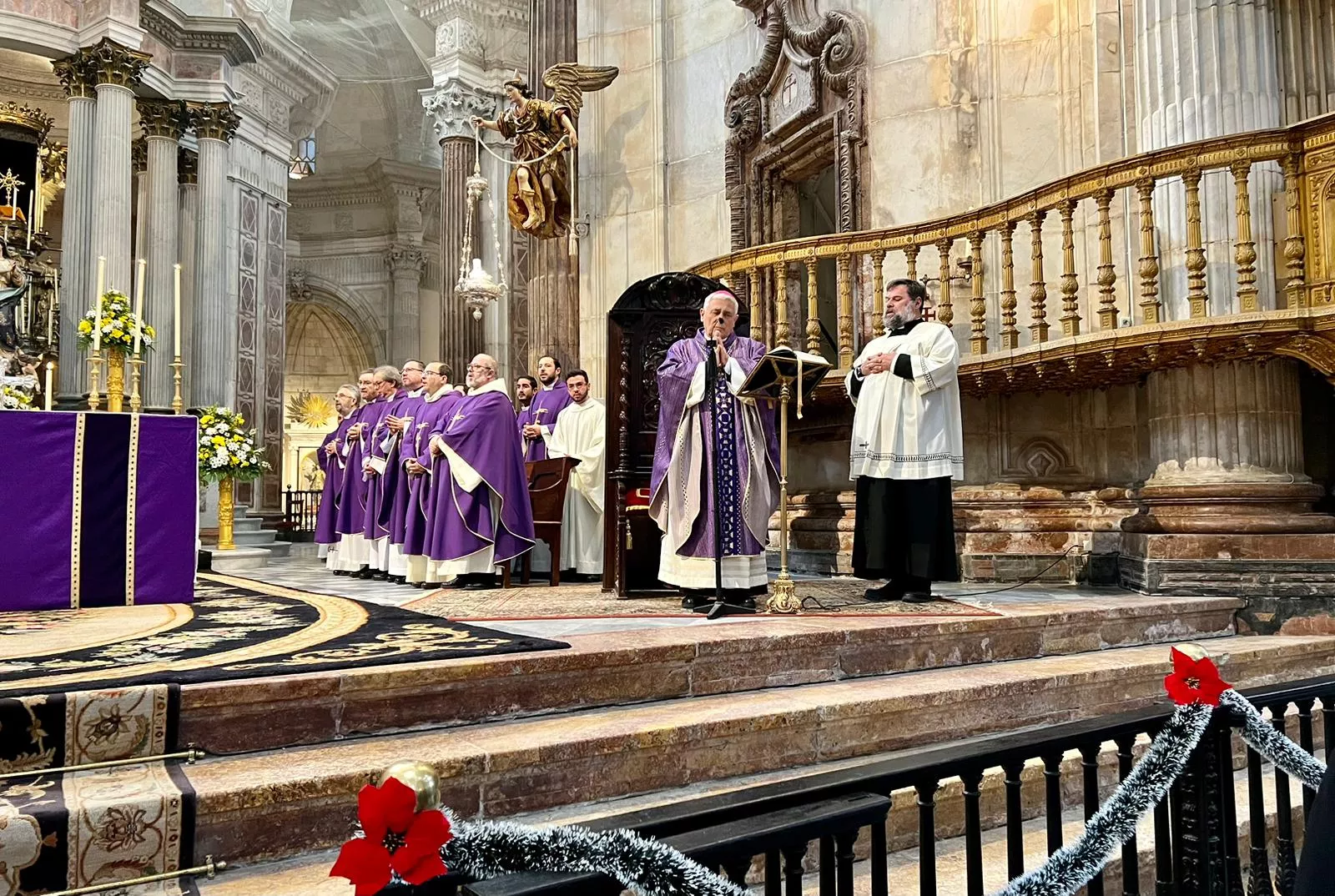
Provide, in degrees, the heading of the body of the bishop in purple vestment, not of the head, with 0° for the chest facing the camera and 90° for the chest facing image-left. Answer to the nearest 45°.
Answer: approximately 0°

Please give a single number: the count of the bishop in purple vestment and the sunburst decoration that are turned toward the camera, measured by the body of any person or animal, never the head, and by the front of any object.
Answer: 2

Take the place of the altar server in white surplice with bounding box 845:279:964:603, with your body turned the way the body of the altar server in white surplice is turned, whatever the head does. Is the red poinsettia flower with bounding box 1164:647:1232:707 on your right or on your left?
on your left

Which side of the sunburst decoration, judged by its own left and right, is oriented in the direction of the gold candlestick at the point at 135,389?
front

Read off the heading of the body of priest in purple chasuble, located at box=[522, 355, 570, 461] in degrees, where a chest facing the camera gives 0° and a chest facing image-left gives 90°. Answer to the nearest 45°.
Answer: approximately 45°

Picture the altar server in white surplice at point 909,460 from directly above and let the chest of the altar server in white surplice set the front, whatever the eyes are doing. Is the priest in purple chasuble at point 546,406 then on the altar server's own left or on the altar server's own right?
on the altar server's own right
